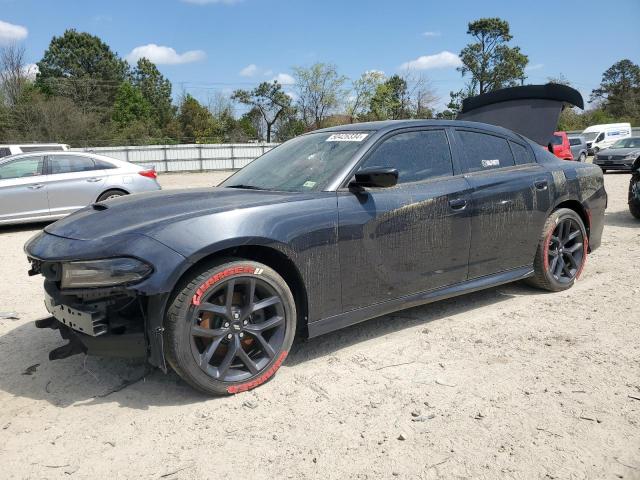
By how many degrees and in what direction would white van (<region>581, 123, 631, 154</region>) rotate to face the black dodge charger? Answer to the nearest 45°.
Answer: approximately 45° to its left

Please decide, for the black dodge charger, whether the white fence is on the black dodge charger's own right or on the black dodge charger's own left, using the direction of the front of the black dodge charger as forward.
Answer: on the black dodge charger's own right

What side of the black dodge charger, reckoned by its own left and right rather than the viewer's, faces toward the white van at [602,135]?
back

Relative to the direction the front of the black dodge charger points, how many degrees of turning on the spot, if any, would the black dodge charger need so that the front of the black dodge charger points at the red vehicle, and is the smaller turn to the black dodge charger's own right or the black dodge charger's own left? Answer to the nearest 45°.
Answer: approximately 180°

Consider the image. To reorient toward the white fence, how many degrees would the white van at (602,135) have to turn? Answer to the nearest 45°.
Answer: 0° — it already faces it

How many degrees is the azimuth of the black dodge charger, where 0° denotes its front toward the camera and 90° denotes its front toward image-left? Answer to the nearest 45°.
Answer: approximately 45°

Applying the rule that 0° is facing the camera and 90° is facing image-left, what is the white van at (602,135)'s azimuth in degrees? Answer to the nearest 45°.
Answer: approximately 45°

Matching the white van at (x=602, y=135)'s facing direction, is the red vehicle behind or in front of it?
in front
